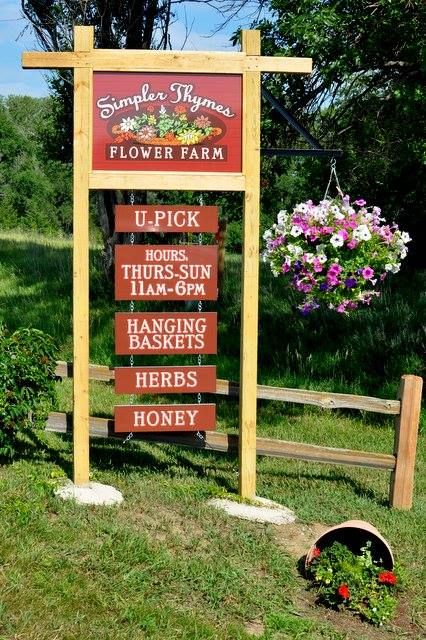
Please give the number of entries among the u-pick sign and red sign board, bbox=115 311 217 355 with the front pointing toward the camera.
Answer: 2

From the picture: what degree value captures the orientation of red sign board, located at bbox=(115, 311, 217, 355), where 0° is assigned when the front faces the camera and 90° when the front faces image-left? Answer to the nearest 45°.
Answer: approximately 0°

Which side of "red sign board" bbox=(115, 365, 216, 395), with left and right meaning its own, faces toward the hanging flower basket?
left

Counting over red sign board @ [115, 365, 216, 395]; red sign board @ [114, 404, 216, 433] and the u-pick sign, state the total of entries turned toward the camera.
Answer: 3

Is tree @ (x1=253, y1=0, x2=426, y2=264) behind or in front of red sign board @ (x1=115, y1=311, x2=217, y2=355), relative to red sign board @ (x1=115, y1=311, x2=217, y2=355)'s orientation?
behind

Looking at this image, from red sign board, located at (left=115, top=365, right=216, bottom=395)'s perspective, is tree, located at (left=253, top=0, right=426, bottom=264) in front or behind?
behind

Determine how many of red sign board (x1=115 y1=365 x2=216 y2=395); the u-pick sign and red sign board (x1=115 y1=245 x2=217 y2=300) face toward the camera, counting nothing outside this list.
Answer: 3

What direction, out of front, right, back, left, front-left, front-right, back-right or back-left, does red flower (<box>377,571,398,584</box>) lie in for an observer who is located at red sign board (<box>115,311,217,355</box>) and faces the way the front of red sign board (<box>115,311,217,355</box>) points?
front-left
